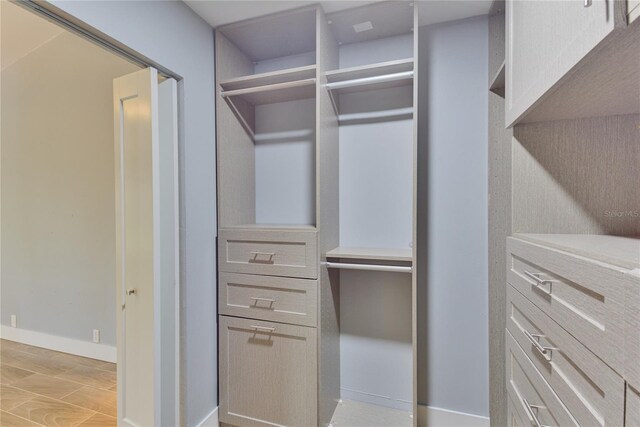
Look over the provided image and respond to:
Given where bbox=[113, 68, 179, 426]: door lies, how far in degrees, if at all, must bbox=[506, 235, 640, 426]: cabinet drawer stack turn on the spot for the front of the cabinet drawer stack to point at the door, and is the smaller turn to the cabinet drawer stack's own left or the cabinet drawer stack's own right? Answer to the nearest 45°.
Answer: approximately 45° to the cabinet drawer stack's own right

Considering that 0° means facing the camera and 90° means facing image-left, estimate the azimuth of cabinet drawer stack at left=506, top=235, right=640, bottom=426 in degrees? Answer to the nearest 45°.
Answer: approximately 45°
